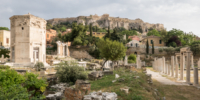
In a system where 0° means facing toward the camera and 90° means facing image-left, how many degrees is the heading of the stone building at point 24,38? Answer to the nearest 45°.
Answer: approximately 315°

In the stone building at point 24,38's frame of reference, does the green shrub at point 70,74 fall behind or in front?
in front

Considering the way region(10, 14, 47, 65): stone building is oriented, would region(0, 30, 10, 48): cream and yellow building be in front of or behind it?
behind

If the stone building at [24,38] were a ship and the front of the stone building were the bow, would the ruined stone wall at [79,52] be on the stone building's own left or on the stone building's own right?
on the stone building's own left

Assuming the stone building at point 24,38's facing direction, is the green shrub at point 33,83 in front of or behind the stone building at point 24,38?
in front

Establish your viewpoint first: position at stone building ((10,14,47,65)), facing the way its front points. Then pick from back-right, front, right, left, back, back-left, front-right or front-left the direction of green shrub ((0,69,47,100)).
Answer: front-right
